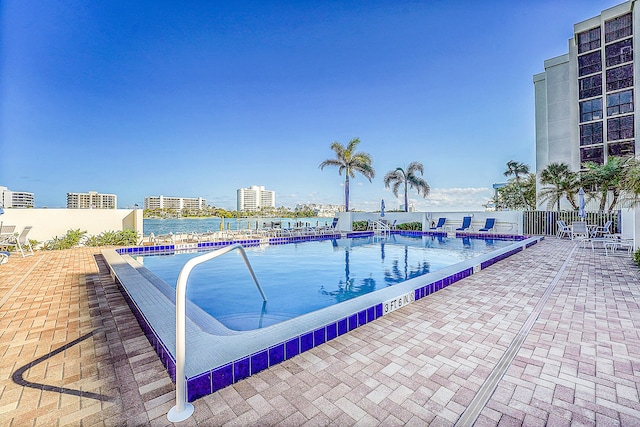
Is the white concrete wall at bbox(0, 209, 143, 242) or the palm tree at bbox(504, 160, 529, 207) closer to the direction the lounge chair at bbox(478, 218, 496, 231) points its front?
the white concrete wall

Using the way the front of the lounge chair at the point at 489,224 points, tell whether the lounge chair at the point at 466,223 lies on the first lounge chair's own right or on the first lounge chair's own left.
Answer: on the first lounge chair's own right

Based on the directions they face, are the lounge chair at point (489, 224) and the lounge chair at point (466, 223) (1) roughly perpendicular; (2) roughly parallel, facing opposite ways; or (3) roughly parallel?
roughly parallel

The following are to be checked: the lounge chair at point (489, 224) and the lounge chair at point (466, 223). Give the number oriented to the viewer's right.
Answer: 0

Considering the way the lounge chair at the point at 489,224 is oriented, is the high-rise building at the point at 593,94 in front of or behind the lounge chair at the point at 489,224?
behind

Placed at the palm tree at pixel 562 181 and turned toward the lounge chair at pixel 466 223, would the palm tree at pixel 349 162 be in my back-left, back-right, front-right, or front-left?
front-right

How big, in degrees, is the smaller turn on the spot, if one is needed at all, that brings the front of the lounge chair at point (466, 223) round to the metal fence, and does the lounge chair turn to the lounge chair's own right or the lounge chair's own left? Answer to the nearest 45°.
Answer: approximately 135° to the lounge chair's own left

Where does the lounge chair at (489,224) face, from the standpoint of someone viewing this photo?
facing the viewer and to the left of the viewer

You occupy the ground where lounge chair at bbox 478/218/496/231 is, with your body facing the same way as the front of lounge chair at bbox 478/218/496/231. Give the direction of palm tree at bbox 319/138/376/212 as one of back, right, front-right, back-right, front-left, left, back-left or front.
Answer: front-right

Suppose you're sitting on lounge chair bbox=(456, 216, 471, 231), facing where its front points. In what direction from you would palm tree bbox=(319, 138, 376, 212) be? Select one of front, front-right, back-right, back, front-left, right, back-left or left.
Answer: front-right

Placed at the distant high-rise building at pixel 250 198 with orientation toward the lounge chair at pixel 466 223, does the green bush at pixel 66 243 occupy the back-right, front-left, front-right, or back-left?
front-right

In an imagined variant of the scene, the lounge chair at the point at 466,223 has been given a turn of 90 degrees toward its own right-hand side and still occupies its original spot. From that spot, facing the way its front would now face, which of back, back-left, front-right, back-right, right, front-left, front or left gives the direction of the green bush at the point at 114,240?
left
